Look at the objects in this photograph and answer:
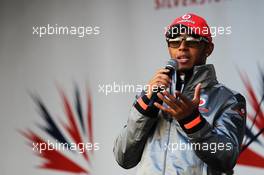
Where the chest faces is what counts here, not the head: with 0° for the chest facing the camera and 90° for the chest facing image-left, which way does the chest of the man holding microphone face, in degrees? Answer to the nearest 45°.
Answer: approximately 45°

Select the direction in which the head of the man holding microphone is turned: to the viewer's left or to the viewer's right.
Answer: to the viewer's left
